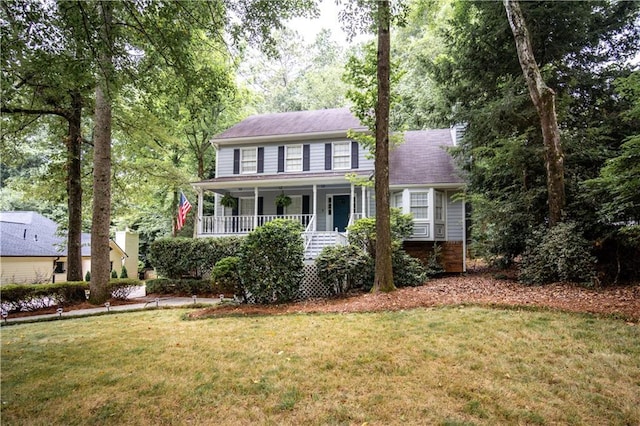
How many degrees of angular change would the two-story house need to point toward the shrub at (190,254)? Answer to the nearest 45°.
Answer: approximately 45° to its right

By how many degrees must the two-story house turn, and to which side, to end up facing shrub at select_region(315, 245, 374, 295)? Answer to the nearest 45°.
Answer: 0° — it already faces it

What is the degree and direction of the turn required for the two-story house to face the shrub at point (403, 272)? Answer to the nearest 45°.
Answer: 0° — it already faces it

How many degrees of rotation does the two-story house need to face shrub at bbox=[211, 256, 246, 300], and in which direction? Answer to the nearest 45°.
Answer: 0° — it already faces it

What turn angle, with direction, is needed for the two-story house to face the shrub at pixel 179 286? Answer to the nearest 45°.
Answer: approximately 45° to its right

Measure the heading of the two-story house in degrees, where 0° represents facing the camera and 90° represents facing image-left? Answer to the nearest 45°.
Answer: approximately 0°

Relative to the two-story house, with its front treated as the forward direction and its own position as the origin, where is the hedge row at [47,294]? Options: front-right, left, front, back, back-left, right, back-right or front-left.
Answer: front-right
